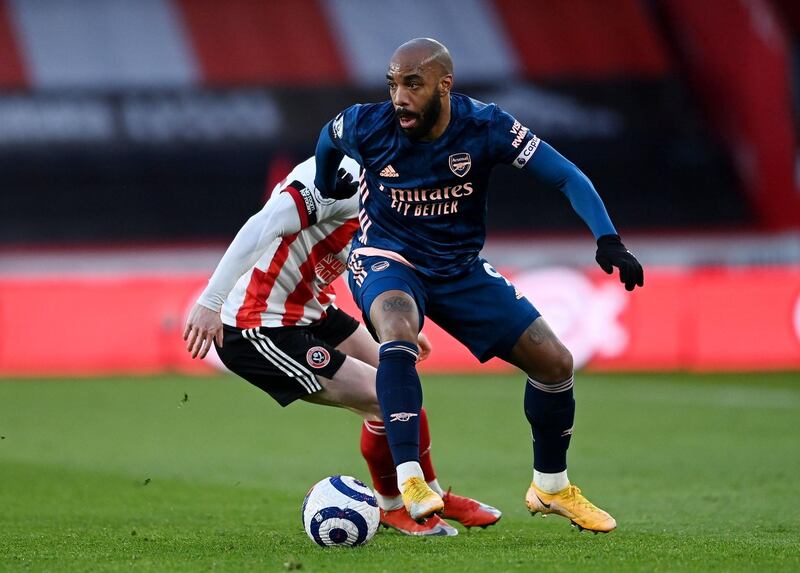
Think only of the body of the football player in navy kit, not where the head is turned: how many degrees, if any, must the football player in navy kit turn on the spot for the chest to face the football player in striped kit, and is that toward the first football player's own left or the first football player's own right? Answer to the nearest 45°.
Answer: approximately 135° to the first football player's own right

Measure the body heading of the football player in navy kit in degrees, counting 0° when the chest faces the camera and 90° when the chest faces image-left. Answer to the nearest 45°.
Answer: approximately 0°
